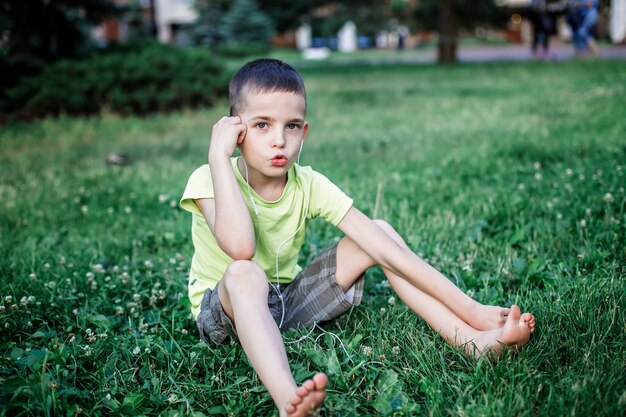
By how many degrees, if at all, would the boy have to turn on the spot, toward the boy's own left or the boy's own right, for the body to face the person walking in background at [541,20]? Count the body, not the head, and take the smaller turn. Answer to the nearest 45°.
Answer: approximately 135° to the boy's own left

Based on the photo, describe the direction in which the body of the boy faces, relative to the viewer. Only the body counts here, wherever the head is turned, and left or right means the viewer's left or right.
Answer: facing the viewer and to the right of the viewer

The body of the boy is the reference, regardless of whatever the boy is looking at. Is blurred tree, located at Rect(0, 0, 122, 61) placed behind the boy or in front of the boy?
behind

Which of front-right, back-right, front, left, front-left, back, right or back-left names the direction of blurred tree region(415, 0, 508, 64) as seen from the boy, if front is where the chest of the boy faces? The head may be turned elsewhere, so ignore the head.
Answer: back-left

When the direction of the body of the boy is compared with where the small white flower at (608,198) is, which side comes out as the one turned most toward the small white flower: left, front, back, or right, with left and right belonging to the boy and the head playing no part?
left

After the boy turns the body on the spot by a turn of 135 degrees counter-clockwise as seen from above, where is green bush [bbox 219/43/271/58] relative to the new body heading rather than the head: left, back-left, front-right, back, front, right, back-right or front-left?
front

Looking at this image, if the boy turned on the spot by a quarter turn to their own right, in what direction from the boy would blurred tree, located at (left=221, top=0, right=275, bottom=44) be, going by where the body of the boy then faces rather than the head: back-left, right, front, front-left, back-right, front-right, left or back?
back-right
